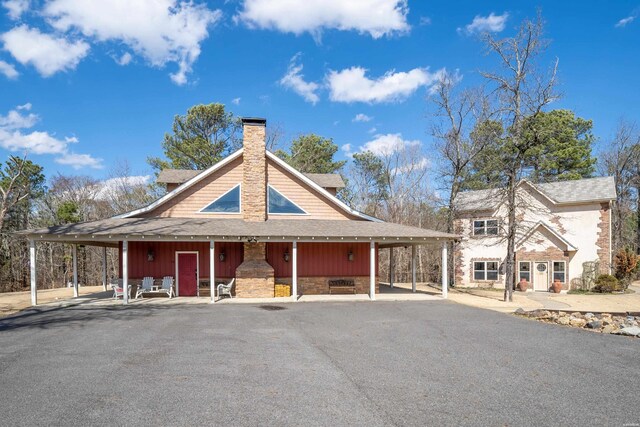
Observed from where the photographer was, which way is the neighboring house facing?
facing the viewer

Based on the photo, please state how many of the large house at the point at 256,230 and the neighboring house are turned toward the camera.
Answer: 2

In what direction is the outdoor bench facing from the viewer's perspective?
toward the camera

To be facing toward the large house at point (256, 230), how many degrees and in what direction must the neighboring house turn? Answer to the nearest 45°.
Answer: approximately 45° to its right

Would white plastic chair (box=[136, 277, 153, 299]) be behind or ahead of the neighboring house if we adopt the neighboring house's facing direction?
ahead

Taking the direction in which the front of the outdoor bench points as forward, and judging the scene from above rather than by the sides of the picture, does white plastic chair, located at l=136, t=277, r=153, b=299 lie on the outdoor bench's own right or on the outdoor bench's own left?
on the outdoor bench's own right

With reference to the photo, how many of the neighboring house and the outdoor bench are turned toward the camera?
2
